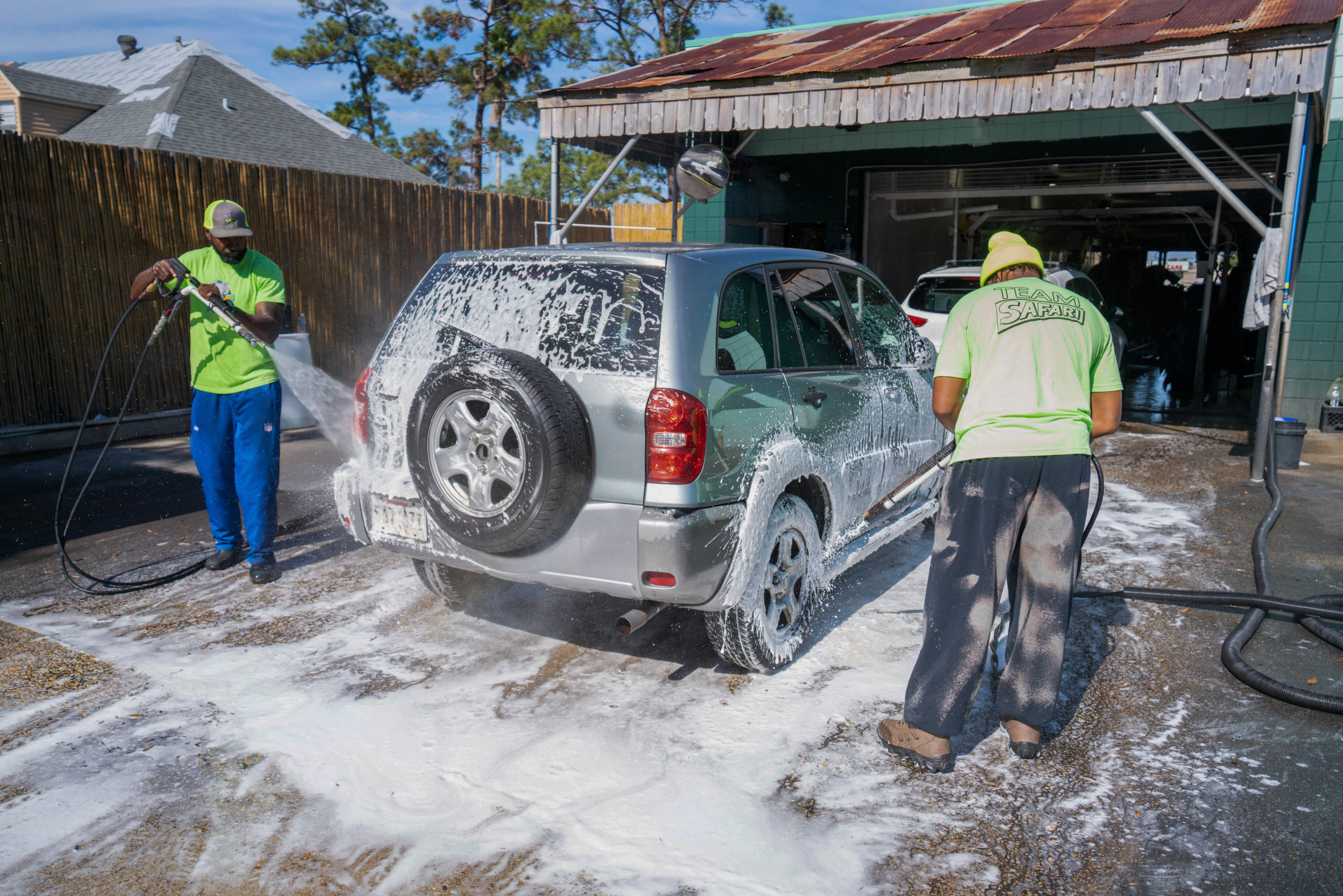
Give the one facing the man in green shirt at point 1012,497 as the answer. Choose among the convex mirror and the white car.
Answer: the convex mirror

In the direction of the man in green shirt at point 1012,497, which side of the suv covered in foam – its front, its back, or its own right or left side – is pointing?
right

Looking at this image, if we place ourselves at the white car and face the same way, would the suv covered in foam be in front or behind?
behind

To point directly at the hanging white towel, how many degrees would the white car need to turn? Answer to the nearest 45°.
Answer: approximately 90° to its right

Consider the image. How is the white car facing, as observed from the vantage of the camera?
facing away from the viewer and to the right of the viewer

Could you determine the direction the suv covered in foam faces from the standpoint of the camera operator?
facing away from the viewer and to the right of the viewer

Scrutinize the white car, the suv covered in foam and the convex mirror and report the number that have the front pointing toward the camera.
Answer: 1

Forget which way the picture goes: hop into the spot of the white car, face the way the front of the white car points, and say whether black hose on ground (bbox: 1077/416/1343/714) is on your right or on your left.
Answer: on your right

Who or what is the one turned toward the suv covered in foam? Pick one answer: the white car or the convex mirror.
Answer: the convex mirror

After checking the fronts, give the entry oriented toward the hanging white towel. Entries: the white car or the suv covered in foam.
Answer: the suv covered in foam

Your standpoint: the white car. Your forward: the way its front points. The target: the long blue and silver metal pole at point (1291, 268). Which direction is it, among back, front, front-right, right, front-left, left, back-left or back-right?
right

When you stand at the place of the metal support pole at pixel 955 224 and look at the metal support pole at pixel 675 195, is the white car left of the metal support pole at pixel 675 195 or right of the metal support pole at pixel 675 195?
left

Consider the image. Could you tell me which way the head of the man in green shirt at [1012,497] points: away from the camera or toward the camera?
away from the camera

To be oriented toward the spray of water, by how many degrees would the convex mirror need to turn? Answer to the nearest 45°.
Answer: approximately 45° to its right

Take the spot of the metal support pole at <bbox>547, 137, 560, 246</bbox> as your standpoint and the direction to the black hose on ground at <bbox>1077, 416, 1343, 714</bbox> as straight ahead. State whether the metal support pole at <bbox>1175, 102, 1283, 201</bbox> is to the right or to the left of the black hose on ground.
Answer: left

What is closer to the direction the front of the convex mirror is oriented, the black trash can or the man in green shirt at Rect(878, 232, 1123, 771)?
the man in green shirt

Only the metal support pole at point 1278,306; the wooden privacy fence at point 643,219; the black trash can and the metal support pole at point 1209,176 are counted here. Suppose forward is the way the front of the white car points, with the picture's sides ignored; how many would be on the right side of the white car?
3

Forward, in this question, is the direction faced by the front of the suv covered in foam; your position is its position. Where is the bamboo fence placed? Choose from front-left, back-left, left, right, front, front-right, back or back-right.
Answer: left

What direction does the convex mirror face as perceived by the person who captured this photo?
facing the viewer

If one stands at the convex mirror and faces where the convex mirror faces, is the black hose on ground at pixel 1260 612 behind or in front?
in front
